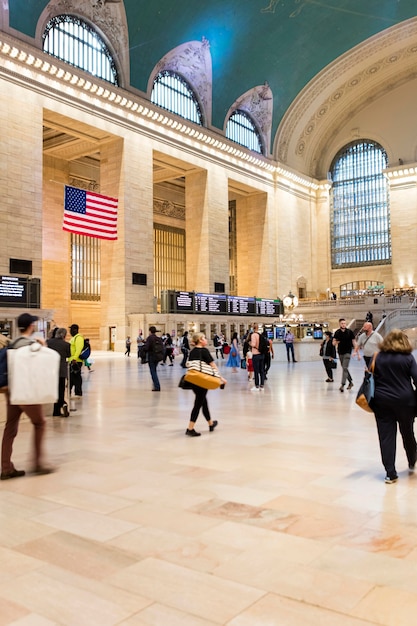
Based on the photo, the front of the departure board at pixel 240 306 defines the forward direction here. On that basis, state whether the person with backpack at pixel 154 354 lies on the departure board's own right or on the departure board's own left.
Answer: on the departure board's own right

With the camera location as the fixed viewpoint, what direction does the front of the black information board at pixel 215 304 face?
facing the viewer and to the right of the viewer

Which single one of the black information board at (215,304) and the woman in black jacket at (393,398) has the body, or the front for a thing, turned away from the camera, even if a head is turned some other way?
the woman in black jacket

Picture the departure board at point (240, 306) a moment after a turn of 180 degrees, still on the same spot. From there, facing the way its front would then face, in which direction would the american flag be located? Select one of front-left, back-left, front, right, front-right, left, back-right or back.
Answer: left

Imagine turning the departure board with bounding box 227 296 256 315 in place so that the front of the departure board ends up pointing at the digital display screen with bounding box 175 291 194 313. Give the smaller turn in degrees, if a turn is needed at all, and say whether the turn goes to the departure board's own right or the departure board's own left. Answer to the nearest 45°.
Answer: approximately 90° to the departure board's own right

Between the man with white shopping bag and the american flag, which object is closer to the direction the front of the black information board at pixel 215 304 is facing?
the man with white shopping bag

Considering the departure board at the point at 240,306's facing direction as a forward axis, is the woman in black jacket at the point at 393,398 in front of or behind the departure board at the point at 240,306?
in front

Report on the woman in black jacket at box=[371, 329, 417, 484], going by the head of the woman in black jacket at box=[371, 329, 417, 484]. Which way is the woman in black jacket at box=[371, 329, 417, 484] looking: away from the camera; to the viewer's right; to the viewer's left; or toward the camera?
away from the camera

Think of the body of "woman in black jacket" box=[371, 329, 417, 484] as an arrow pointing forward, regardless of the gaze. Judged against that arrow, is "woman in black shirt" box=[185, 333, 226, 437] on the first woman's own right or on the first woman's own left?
on the first woman's own left

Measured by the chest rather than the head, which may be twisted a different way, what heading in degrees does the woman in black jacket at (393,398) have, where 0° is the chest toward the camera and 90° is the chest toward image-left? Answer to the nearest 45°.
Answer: approximately 180°

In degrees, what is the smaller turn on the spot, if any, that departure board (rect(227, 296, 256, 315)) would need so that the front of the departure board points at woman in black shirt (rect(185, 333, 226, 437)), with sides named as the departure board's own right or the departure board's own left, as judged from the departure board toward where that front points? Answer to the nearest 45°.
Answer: approximately 45° to the departure board's own right

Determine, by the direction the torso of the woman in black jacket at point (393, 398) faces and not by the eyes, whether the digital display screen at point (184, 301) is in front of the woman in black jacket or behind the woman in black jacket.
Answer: in front

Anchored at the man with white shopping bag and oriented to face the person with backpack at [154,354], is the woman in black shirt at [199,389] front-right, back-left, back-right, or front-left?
front-right

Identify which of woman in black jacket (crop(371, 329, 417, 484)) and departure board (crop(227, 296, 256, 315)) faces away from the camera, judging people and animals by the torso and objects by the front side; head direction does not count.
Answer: the woman in black jacket

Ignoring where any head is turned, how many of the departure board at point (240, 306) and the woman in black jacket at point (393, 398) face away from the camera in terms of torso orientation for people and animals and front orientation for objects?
1

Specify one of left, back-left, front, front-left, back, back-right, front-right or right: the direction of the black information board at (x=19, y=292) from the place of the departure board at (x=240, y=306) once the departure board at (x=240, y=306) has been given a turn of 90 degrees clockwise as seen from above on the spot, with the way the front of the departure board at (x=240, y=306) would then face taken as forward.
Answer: front
